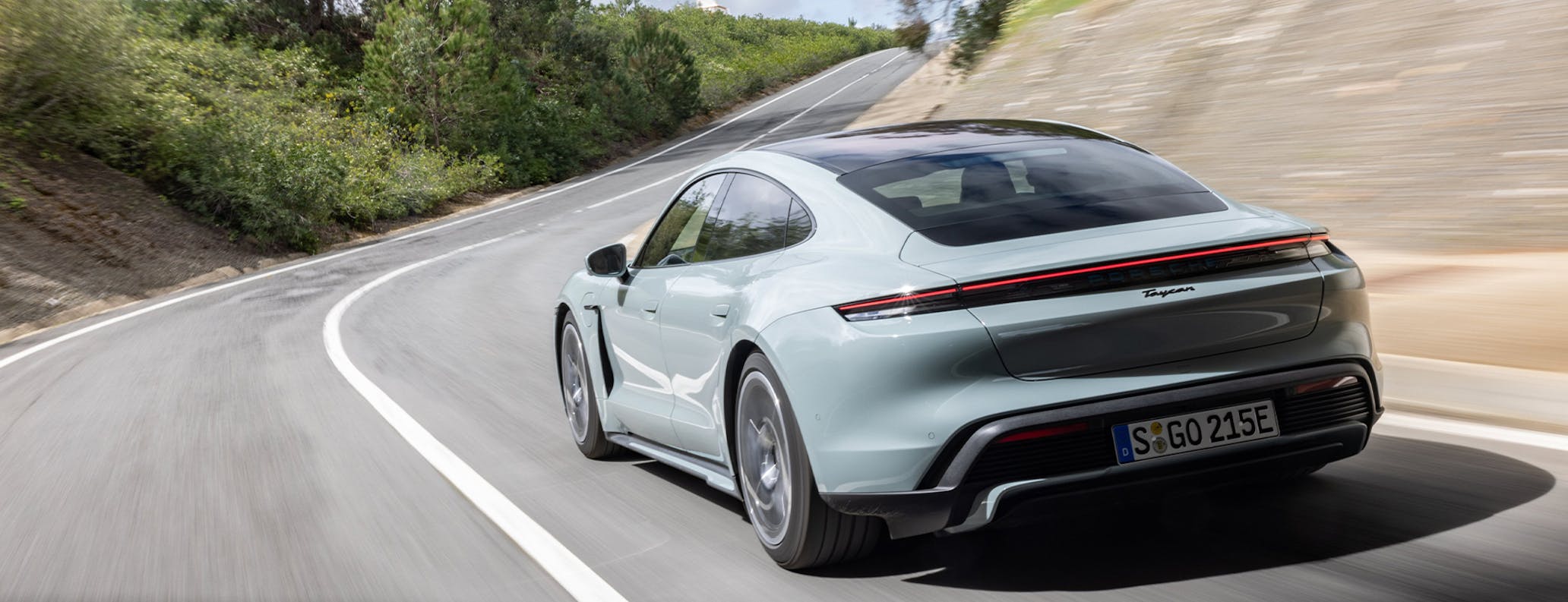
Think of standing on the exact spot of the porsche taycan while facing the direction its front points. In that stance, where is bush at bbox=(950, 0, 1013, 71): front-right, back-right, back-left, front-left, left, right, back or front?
front-right

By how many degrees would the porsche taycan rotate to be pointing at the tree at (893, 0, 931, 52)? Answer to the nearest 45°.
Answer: approximately 45° to its right

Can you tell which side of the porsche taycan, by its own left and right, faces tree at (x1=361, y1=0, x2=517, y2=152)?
front

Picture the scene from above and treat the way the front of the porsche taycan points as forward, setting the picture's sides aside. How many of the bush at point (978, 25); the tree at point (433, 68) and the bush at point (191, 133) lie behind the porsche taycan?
0

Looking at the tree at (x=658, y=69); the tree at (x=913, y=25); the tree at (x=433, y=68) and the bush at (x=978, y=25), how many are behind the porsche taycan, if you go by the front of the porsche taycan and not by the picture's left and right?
0

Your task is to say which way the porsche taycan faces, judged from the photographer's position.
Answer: facing away from the viewer and to the left of the viewer

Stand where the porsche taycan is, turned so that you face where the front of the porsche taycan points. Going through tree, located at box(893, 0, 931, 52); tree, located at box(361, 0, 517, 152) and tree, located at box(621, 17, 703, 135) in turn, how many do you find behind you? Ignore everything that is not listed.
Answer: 0

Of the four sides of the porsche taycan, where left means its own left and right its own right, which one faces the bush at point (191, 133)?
front

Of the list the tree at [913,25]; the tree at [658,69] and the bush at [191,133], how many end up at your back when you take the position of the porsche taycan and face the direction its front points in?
0

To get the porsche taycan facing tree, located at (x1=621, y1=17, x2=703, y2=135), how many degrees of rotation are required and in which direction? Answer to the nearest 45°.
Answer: approximately 45° to its right
